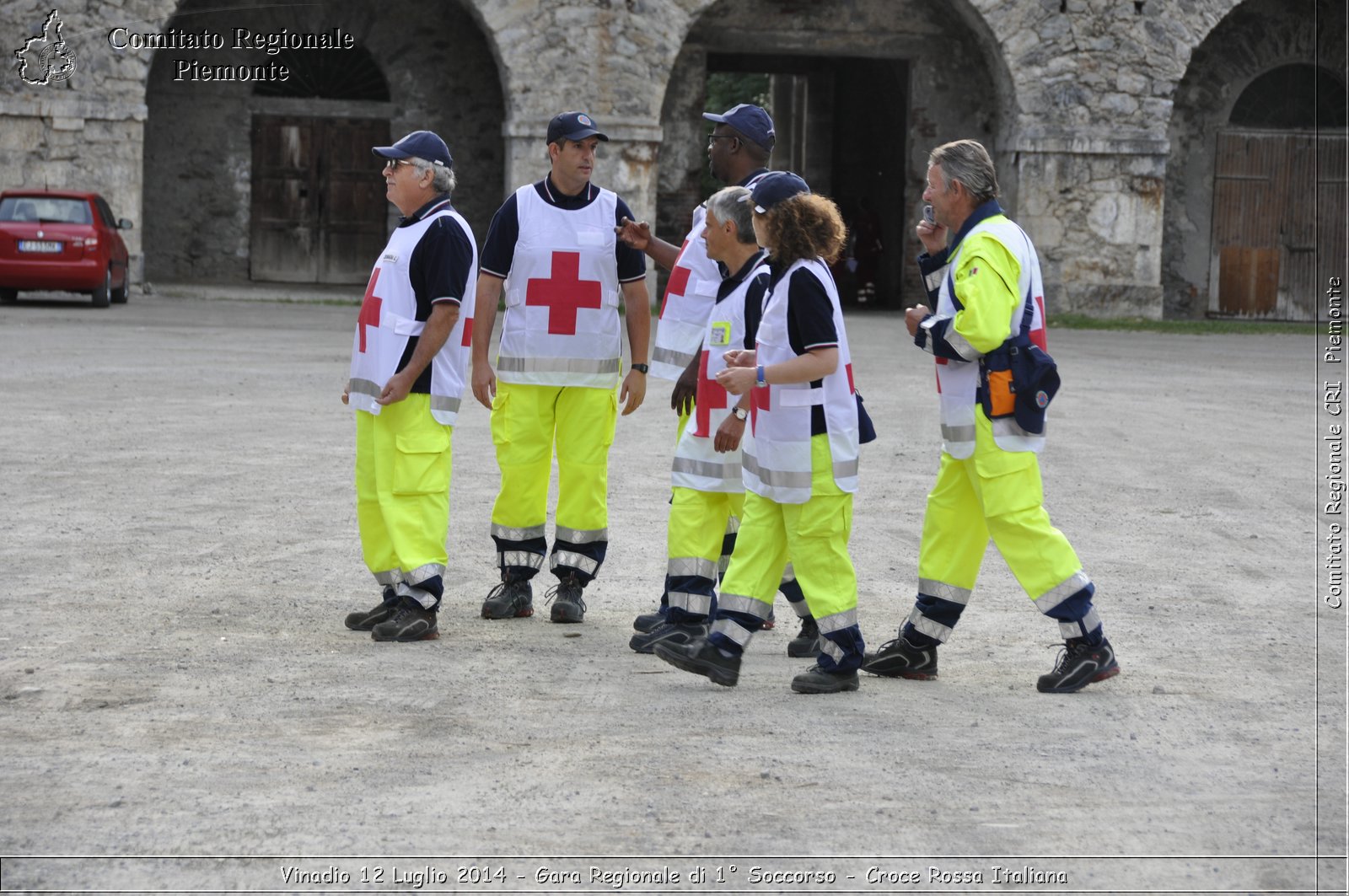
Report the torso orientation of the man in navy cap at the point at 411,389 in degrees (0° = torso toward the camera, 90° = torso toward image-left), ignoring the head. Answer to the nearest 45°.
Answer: approximately 90°

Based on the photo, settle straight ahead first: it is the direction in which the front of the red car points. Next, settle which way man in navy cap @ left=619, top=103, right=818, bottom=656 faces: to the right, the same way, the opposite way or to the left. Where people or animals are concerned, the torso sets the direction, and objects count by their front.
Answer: to the left

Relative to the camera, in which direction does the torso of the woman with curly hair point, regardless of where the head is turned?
to the viewer's left

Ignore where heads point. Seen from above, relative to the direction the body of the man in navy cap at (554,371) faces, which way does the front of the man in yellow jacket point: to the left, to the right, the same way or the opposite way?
to the right

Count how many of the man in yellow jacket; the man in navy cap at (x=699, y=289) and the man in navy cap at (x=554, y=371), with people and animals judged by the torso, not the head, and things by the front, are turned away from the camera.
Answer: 0

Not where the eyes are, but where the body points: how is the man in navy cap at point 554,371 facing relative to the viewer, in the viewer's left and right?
facing the viewer

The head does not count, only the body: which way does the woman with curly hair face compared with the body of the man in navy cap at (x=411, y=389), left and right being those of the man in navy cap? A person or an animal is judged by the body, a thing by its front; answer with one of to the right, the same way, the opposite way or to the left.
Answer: the same way

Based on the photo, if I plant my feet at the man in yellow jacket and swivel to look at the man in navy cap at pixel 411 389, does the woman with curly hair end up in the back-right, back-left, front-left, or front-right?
front-left

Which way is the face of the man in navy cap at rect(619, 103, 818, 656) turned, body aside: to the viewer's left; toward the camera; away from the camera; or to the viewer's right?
to the viewer's left

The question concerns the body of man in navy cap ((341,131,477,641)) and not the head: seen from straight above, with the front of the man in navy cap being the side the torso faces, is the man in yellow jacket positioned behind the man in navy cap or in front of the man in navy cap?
behind

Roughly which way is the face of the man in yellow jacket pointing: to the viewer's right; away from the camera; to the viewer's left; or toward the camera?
to the viewer's left

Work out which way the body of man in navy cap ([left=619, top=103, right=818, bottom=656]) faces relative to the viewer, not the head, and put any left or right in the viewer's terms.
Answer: facing to the left of the viewer

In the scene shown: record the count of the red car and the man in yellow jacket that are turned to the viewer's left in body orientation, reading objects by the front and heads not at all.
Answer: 1

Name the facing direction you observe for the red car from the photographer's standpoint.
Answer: facing away from the viewer

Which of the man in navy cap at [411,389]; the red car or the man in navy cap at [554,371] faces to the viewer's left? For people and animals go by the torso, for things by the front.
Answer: the man in navy cap at [411,389]
